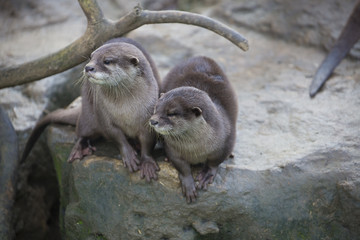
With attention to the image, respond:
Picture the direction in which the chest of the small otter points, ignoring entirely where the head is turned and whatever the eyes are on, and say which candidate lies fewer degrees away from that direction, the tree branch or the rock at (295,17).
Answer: the tree branch

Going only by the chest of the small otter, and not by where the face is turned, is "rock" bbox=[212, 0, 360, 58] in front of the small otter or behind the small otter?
behind

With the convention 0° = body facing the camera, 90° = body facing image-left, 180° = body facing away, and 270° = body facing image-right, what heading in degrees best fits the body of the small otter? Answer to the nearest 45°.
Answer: approximately 45°

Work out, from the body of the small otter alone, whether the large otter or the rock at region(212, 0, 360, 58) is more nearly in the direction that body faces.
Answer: the large otter

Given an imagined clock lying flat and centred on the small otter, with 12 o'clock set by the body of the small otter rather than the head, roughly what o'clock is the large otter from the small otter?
The large otter is roughly at 2 o'clock from the small otter.
